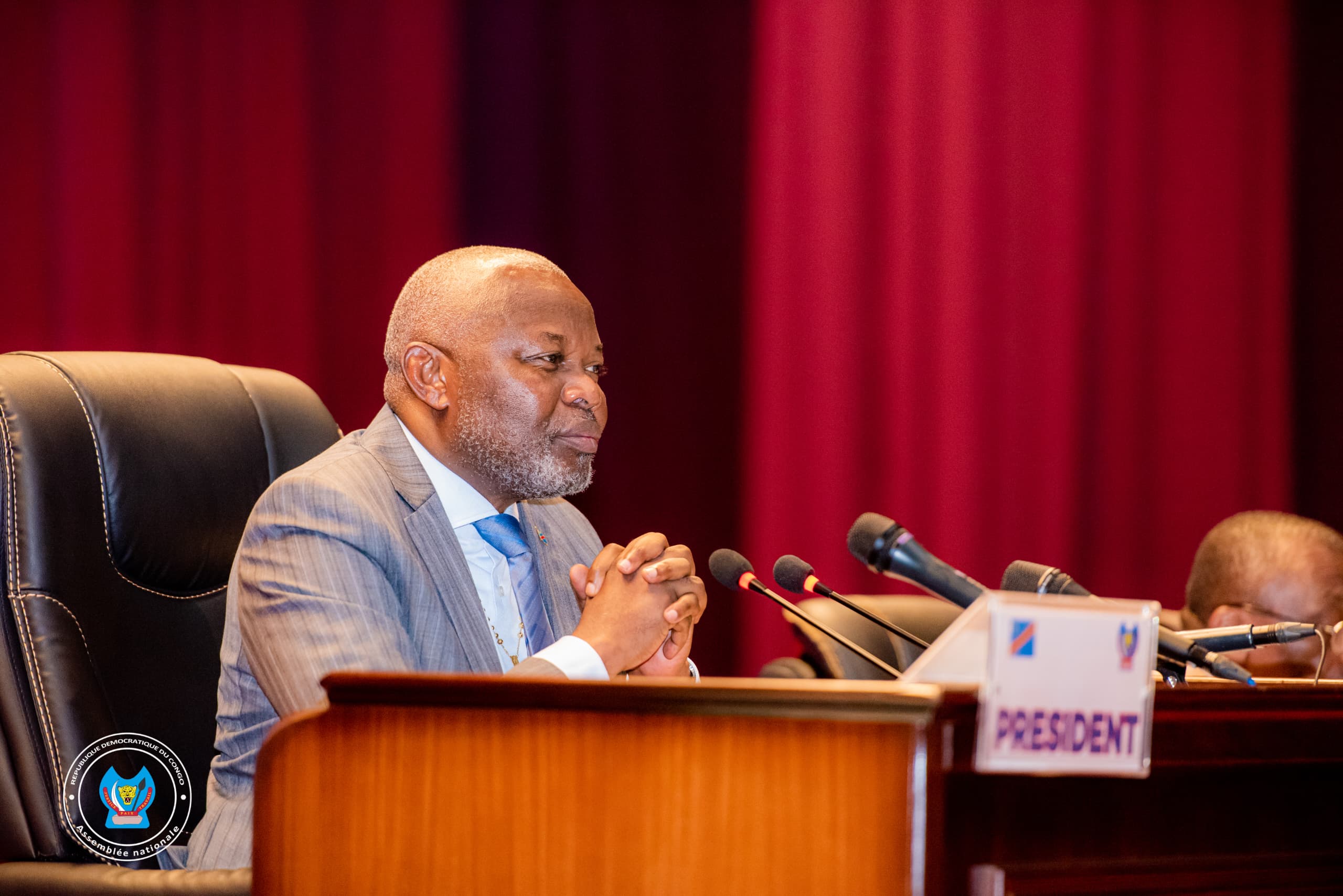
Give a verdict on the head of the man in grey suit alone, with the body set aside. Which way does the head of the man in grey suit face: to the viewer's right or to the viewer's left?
to the viewer's right

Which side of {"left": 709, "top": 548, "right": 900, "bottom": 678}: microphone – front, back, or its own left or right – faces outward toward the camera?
left

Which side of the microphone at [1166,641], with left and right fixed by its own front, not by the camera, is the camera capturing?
left

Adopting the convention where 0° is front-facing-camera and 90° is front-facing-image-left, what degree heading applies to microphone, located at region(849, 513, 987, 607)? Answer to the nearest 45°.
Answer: approximately 90°

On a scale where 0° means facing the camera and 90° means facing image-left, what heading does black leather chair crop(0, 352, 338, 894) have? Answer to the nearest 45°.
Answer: approximately 315°

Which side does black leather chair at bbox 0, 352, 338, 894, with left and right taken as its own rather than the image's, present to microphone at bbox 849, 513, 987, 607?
front

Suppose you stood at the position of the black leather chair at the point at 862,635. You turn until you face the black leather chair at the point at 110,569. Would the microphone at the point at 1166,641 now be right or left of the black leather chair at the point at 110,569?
left

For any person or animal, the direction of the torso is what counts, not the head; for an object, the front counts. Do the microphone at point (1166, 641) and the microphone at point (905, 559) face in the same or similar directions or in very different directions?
same or similar directions

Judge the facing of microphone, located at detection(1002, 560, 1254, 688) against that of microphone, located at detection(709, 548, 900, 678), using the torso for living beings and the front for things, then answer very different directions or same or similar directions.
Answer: same or similar directions

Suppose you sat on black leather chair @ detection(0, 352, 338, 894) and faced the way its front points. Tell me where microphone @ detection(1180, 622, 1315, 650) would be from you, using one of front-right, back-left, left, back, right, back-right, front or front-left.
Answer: front

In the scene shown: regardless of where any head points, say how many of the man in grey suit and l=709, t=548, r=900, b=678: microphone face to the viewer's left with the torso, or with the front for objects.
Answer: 1
